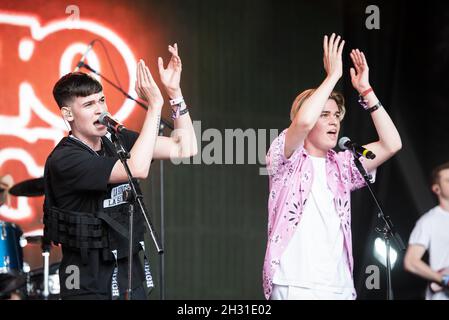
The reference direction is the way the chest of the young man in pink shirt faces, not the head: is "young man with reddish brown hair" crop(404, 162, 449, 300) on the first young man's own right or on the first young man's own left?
on the first young man's own left

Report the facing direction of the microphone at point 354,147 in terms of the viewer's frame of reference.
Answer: facing to the left of the viewer

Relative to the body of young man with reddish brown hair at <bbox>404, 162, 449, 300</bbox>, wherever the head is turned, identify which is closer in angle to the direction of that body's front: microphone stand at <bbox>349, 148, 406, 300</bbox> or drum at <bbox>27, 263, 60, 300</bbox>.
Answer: the microphone stand

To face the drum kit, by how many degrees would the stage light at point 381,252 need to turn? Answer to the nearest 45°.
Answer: approximately 90° to its right

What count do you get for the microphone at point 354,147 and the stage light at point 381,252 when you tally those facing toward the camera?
1
